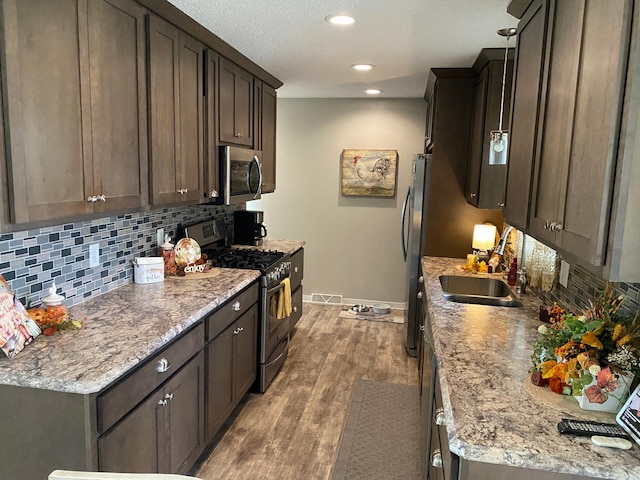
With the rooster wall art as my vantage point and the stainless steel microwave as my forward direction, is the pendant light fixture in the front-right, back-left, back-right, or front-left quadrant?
front-left

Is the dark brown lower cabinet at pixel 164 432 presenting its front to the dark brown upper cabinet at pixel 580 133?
yes

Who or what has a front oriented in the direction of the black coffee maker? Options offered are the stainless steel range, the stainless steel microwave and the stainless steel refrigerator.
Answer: the stainless steel refrigerator

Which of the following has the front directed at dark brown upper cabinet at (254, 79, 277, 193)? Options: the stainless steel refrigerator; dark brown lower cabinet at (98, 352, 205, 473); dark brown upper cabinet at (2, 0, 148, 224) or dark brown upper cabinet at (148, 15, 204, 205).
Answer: the stainless steel refrigerator

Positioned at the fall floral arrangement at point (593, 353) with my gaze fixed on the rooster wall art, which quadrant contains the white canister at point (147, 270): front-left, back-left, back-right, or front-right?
front-left

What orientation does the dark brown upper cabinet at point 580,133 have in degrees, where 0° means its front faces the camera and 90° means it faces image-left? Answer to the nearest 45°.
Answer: approximately 45°

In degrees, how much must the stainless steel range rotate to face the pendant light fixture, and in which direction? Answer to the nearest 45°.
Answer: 0° — it already faces it

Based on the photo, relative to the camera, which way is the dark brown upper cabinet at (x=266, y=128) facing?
to the viewer's right

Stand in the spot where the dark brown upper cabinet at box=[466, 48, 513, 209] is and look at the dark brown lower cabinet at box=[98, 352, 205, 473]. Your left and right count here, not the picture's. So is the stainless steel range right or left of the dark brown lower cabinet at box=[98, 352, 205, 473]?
right

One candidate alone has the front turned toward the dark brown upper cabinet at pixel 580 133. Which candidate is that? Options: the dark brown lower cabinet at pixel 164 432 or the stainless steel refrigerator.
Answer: the dark brown lower cabinet

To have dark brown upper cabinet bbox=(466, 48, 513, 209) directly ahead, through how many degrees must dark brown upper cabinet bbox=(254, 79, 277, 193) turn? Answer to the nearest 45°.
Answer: approximately 45° to its right

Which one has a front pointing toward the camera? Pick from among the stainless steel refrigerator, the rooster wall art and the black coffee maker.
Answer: the rooster wall art

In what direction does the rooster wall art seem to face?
toward the camera

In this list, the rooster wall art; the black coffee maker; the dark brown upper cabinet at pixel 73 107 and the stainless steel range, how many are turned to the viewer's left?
0

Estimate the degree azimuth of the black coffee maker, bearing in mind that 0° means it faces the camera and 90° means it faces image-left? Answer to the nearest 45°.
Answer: approximately 270°

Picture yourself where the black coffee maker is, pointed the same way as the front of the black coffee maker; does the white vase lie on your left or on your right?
on your right

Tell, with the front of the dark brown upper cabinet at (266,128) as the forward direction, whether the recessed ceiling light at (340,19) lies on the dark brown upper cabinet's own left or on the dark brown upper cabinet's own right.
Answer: on the dark brown upper cabinet's own right

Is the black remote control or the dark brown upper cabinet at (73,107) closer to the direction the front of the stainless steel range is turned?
the black remote control

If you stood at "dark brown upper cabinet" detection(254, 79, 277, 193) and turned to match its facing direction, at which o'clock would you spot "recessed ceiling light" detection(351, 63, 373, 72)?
The recessed ceiling light is roughly at 1 o'clock from the dark brown upper cabinet.

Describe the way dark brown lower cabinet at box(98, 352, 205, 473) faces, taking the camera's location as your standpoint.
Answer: facing the viewer and to the right of the viewer

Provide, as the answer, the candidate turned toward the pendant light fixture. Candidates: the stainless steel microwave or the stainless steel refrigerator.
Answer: the stainless steel microwave
